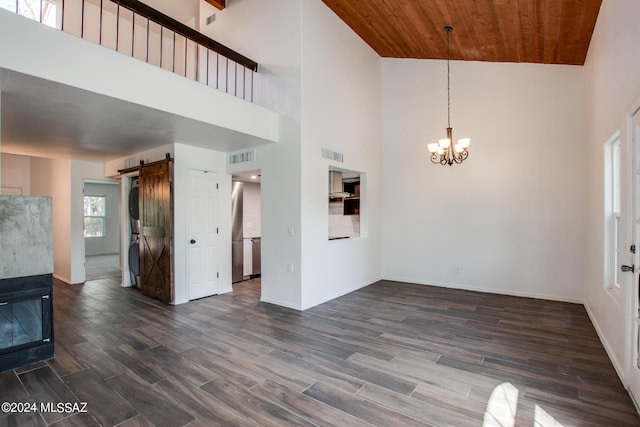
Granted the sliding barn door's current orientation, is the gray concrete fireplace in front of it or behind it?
in front

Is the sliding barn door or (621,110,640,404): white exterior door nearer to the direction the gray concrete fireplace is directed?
the white exterior door

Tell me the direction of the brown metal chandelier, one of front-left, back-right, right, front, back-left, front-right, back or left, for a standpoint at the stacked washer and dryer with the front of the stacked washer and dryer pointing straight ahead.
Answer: left

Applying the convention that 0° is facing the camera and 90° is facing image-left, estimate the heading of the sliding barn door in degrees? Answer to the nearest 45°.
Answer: approximately 45°

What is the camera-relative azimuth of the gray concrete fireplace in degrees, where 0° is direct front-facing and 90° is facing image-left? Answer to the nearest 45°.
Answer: approximately 315°

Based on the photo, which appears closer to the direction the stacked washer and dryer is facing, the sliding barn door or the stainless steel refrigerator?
the sliding barn door

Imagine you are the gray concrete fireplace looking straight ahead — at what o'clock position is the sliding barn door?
The sliding barn door is roughly at 9 o'clock from the gray concrete fireplace.

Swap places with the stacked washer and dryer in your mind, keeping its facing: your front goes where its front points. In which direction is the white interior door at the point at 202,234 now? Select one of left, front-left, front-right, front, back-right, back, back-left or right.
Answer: left

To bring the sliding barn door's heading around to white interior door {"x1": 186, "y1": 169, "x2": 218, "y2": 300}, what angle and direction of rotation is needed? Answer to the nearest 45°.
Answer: approximately 135° to its left

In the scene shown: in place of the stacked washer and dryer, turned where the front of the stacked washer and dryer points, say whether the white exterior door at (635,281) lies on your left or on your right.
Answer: on your left

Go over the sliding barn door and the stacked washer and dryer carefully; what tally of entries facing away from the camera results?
0
